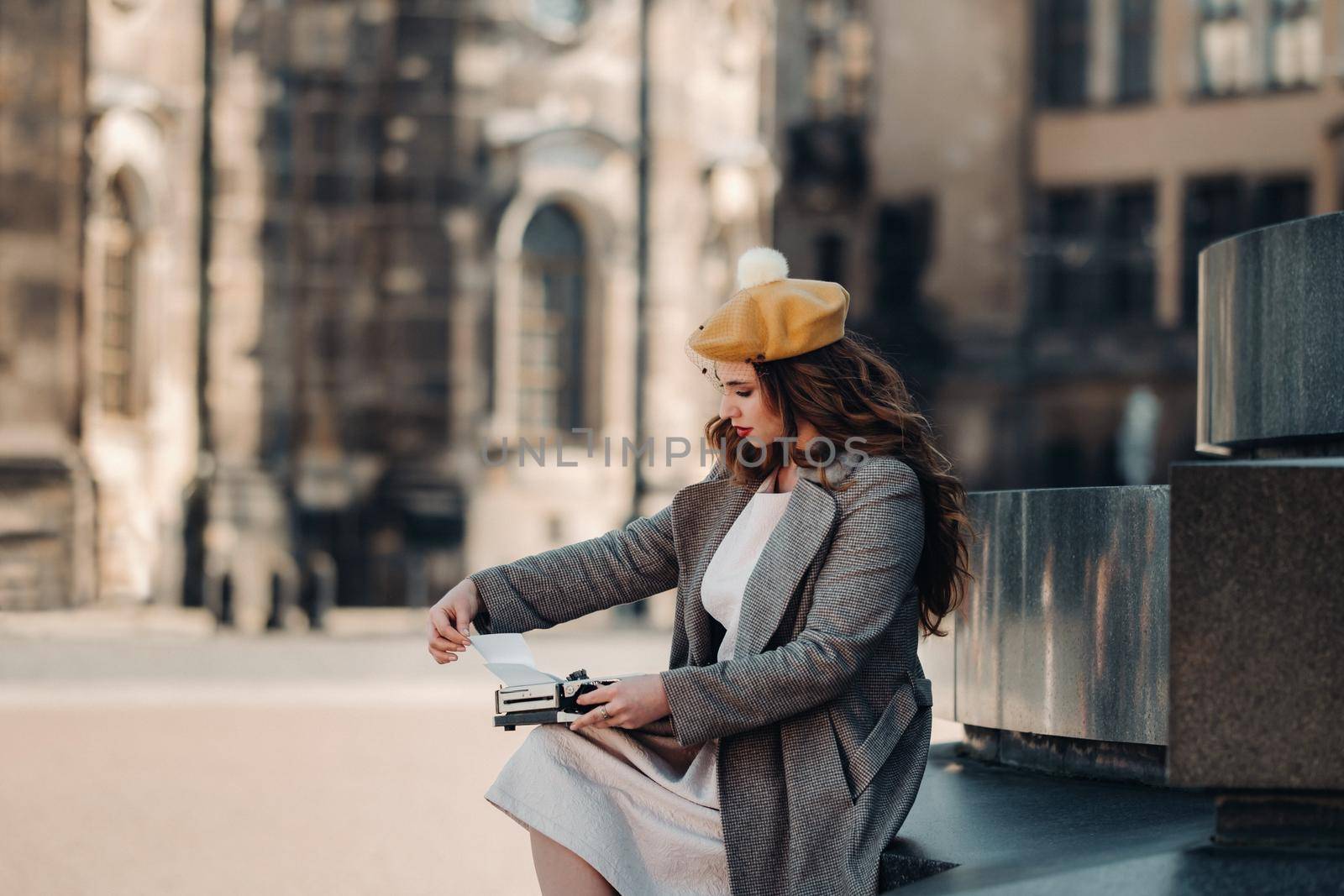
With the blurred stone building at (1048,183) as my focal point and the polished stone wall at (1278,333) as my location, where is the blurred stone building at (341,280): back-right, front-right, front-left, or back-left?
front-left

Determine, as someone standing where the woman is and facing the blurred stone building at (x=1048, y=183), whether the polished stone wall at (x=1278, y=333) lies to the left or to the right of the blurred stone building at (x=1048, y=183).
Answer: right

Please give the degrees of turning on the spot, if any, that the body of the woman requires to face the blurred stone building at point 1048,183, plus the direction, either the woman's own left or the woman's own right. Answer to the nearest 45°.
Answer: approximately 135° to the woman's own right

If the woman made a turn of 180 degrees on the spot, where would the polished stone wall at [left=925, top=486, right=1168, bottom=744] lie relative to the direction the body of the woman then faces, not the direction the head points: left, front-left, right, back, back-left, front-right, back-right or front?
front

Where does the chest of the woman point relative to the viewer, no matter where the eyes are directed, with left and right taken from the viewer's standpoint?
facing the viewer and to the left of the viewer

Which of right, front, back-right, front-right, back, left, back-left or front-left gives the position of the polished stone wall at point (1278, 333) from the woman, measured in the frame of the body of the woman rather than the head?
back

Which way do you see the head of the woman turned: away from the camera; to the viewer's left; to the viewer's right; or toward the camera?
to the viewer's left

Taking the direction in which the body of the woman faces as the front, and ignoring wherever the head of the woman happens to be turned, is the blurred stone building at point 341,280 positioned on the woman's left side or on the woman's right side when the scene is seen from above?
on the woman's right side
